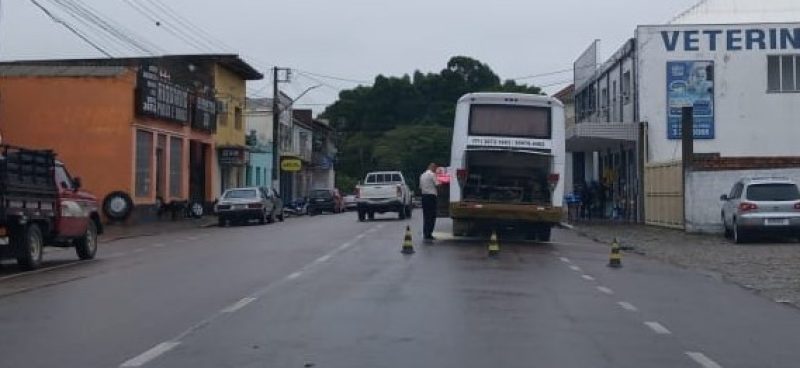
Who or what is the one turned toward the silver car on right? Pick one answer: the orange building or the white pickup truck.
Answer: the orange building

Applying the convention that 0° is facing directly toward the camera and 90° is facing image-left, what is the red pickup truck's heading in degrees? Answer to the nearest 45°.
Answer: approximately 225°

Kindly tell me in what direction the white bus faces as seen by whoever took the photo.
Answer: facing away from the viewer

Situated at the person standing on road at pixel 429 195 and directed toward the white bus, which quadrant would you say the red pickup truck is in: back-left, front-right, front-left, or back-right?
back-left

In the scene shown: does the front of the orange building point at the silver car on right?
yes

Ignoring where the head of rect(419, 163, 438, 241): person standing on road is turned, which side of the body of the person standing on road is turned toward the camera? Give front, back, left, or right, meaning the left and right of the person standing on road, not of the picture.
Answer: right

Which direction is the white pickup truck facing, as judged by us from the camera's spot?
facing away from the viewer

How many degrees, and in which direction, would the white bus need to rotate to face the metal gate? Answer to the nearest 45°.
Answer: approximately 45° to its right

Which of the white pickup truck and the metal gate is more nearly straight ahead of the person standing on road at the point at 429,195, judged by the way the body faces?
the metal gate
